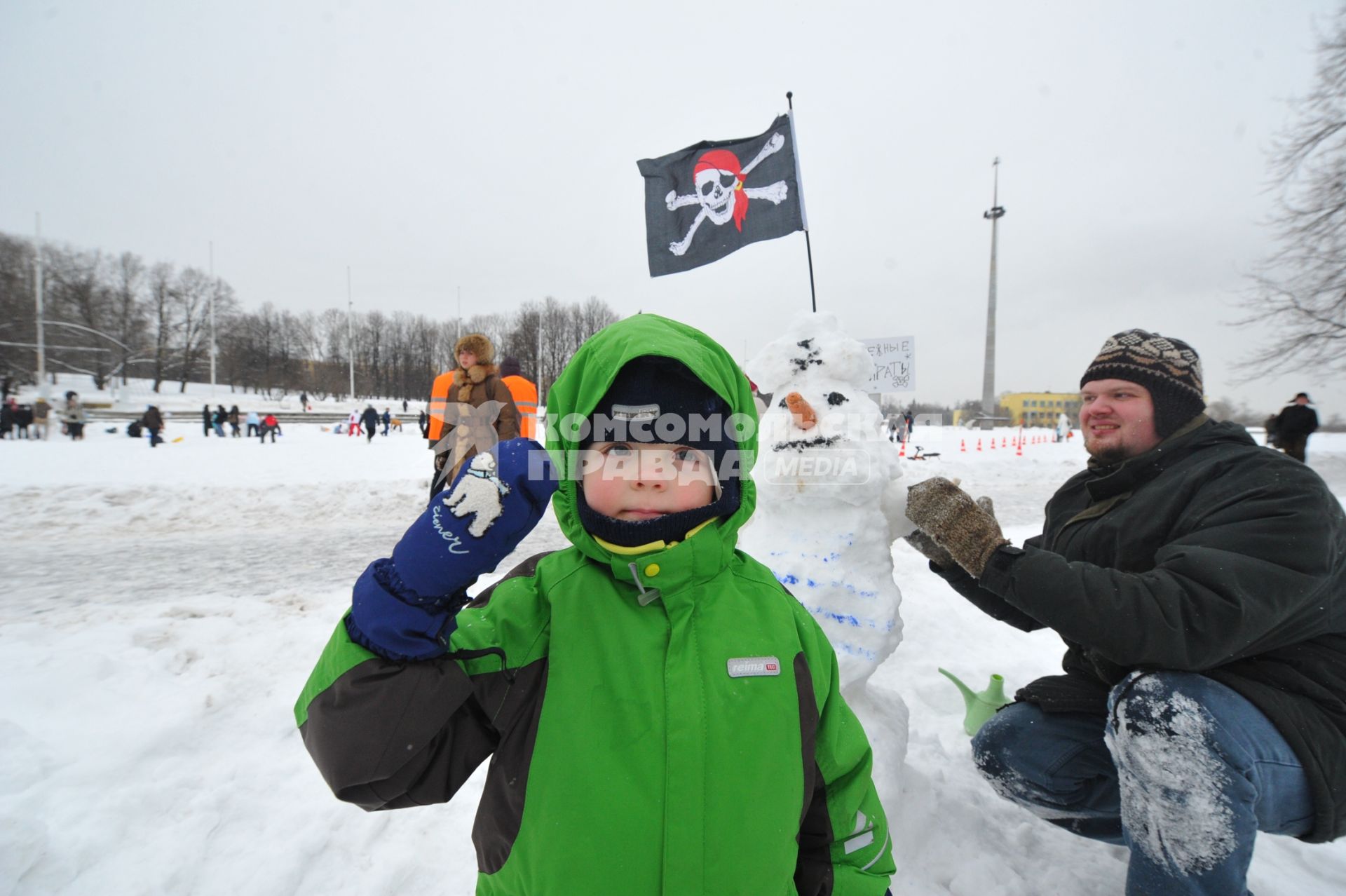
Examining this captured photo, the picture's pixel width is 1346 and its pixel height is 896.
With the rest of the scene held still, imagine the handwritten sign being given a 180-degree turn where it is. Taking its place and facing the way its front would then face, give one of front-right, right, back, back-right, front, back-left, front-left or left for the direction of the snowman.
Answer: back

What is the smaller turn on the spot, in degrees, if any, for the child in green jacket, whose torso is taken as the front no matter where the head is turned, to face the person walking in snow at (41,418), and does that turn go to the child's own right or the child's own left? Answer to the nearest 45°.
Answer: approximately 135° to the child's own right

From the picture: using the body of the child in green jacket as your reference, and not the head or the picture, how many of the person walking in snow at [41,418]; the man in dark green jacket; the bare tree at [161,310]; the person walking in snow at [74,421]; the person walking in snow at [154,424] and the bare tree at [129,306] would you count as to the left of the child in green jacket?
1

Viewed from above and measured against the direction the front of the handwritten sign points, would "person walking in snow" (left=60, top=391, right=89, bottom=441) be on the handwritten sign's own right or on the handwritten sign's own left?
on the handwritten sign's own right

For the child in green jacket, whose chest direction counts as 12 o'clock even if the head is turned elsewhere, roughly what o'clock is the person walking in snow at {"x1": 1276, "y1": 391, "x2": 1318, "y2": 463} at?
The person walking in snow is roughly at 8 o'clock from the child in green jacket.

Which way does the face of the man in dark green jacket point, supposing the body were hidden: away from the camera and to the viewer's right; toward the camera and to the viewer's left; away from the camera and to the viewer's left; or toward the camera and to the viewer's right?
toward the camera and to the viewer's left

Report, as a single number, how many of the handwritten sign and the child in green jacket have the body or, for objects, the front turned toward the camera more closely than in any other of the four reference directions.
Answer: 2

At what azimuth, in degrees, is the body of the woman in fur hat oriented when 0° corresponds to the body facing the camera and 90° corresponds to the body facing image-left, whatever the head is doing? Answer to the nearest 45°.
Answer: approximately 45°

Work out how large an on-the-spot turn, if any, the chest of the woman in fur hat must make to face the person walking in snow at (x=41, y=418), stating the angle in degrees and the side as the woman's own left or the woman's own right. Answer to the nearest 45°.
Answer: approximately 90° to the woman's own right

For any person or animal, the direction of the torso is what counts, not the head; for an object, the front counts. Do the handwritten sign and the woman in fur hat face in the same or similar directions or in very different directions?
same or similar directions

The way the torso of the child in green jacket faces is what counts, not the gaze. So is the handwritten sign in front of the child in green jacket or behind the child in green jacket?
behind

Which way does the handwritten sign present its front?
toward the camera

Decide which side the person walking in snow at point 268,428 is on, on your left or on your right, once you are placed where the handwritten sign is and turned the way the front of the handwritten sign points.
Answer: on your right

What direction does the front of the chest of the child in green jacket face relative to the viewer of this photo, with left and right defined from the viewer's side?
facing the viewer

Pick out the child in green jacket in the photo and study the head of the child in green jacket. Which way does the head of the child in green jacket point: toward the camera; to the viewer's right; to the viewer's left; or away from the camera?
toward the camera
